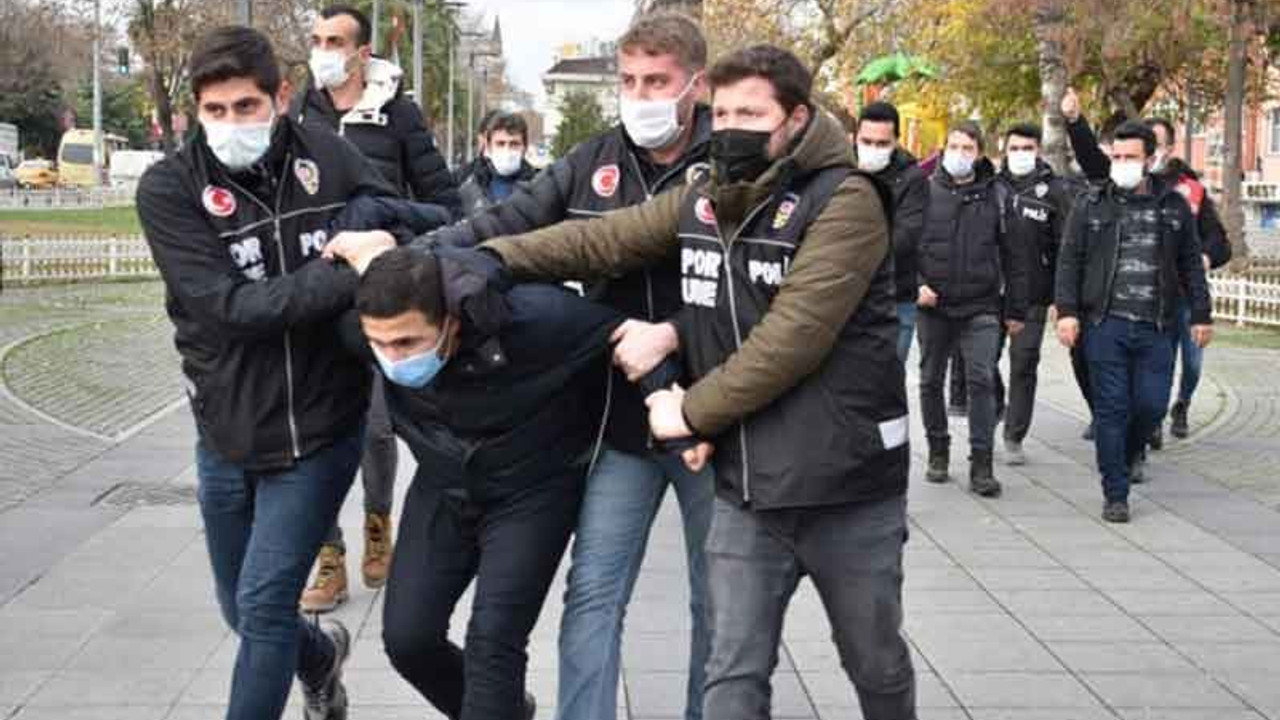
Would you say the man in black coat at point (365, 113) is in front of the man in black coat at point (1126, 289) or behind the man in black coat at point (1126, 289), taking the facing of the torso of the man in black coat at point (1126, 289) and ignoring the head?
in front

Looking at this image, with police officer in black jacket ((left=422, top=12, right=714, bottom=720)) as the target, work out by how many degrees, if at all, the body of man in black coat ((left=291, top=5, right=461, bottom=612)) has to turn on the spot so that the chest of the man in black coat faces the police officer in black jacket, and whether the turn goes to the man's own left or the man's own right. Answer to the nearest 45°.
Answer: approximately 45° to the man's own left

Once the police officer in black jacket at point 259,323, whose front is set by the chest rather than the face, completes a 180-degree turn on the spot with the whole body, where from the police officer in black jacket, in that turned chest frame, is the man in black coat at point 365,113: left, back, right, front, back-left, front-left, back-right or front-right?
front

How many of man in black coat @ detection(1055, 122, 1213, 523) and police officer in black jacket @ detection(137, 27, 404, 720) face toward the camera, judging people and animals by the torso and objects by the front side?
2

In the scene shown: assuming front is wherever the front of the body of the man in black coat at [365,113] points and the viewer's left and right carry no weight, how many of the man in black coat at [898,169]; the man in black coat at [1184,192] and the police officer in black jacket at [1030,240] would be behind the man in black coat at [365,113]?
3

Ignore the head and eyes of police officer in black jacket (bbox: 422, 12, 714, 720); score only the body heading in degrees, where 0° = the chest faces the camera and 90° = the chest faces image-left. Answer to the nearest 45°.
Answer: approximately 45°

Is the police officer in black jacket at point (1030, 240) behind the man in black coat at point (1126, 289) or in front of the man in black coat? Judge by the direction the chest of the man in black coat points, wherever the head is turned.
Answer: behind
